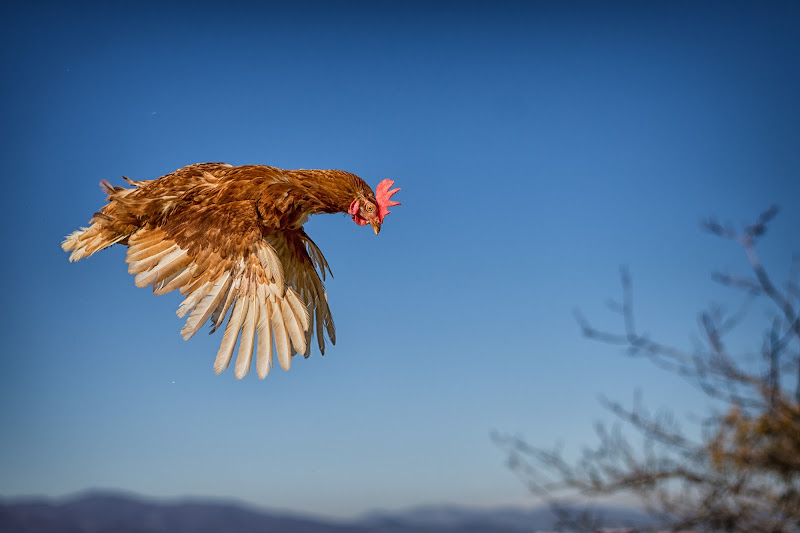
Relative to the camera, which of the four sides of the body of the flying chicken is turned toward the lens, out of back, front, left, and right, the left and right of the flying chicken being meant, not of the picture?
right
